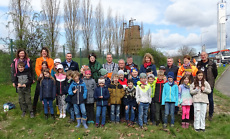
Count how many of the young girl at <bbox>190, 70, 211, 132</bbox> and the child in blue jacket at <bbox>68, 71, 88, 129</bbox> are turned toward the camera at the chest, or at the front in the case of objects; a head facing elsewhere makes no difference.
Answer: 2

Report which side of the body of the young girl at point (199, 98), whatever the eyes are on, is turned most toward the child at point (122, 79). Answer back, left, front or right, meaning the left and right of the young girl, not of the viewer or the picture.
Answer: right

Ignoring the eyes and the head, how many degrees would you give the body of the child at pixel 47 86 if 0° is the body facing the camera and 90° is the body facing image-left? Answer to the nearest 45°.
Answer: approximately 0°

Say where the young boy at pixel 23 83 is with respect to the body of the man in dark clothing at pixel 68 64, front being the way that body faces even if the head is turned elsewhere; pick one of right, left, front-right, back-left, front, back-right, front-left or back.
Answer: right

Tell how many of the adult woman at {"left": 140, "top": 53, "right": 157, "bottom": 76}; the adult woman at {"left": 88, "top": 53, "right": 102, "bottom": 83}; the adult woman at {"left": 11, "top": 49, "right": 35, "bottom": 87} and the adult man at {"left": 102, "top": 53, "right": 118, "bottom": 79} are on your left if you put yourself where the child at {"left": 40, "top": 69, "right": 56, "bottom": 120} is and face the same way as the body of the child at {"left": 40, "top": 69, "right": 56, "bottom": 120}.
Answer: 3

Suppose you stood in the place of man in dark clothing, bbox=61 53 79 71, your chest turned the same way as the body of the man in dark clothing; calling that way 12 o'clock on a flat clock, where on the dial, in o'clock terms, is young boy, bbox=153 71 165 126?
The young boy is roughly at 10 o'clock from the man in dark clothing.

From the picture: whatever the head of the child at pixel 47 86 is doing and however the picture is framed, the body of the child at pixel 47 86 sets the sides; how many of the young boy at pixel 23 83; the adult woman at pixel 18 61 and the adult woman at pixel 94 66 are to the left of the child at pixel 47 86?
1

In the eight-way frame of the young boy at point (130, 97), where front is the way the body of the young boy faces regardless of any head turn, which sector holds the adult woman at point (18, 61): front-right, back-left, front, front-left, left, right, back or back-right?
right

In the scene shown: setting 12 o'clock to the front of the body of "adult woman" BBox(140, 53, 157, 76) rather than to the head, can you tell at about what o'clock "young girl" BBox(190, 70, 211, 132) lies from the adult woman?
The young girl is roughly at 10 o'clock from the adult woman.

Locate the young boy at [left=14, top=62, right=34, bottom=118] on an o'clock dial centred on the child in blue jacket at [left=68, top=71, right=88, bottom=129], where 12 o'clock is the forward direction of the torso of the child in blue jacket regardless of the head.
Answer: The young boy is roughly at 4 o'clock from the child in blue jacket.

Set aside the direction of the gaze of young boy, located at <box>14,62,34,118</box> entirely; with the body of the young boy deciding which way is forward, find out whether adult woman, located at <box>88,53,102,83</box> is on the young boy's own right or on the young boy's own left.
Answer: on the young boy's own left
